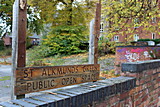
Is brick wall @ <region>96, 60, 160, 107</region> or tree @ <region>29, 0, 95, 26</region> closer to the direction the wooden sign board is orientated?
the brick wall

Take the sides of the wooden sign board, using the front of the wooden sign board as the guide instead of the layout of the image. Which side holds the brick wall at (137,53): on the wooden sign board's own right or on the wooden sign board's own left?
on the wooden sign board's own left

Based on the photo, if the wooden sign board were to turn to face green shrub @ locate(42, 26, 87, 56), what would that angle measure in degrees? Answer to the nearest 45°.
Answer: approximately 135° to its left

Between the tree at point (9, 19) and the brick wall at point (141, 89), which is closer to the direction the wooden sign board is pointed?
the brick wall

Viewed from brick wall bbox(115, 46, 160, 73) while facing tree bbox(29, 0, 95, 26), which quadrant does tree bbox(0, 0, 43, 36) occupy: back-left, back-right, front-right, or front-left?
front-left

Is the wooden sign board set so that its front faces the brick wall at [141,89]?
no

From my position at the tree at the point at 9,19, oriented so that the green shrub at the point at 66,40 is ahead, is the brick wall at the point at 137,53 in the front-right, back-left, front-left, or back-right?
front-right

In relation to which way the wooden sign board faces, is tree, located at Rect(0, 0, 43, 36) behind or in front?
behind

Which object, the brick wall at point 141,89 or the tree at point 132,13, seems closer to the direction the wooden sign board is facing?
the brick wall

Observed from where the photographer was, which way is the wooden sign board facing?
facing the viewer and to the right of the viewer

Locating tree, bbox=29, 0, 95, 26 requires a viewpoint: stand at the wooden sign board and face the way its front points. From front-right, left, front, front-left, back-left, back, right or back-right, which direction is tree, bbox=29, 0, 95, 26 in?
back-left

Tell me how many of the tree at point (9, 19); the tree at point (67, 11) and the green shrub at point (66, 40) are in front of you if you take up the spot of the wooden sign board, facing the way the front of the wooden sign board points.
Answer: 0

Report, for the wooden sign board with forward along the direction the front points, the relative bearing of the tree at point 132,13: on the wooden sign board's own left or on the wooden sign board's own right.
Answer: on the wooden sign board's own left
